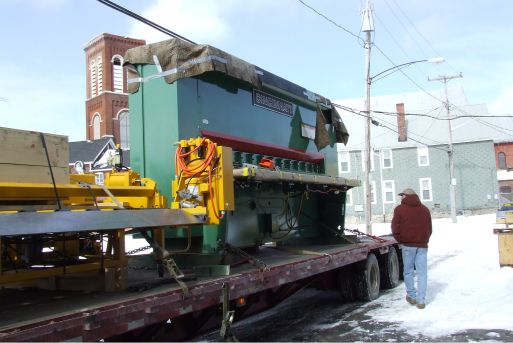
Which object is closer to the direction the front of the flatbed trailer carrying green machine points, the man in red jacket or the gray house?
the man in red jacket

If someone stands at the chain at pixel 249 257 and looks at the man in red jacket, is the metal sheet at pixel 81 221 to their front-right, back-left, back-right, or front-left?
back-right
